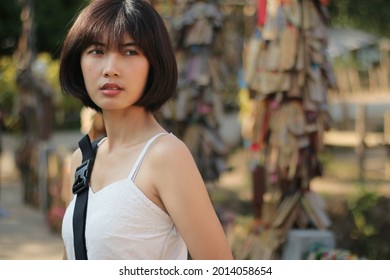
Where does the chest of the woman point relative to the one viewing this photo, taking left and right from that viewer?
facing the viewer and to the left of the viewer
